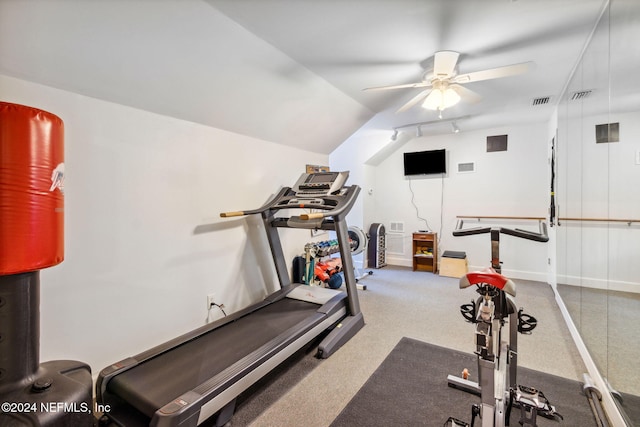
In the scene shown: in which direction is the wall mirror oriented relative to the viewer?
to the viewer's left

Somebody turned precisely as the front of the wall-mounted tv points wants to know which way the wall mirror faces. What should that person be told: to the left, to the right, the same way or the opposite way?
to the right

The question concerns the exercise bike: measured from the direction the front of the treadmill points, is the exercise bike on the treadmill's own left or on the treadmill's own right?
on the treadmill's own right

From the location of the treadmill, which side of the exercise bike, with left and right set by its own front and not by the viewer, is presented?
left

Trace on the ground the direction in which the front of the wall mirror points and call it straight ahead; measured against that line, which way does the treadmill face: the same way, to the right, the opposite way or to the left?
to the right

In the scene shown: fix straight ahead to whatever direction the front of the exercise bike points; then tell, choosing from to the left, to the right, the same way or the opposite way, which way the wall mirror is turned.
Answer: to the left

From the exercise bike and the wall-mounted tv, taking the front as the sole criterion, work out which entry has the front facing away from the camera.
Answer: the exercise bike

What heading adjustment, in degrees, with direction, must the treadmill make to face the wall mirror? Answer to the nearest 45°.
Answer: approximately 90° to its right

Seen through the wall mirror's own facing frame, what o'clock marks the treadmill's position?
The treadmill is roughly at 11 o'clock from the wall mirror.

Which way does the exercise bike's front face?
away from the camera
